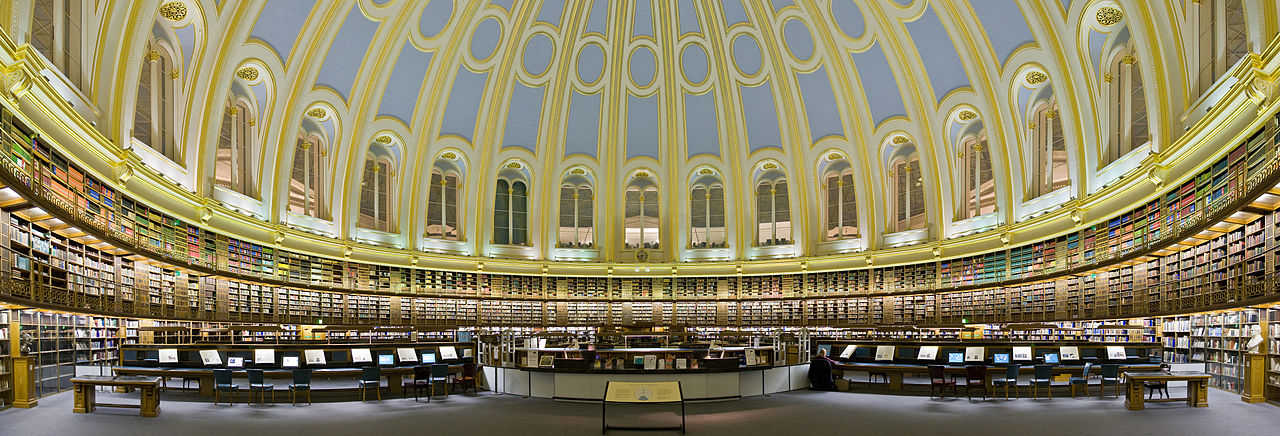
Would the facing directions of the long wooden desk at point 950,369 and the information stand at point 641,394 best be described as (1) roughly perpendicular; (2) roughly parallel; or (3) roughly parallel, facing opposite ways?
roughly parallel

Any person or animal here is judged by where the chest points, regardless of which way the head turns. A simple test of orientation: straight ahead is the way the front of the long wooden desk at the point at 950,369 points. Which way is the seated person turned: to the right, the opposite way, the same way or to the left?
the opposite way

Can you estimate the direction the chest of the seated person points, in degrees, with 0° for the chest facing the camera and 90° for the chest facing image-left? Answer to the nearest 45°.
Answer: approximately 180°

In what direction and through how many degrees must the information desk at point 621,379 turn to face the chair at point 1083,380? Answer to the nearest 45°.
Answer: approximately 90° to its left

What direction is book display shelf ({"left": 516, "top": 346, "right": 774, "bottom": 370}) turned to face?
toward the camera

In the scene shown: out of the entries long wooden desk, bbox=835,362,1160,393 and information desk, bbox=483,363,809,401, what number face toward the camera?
2

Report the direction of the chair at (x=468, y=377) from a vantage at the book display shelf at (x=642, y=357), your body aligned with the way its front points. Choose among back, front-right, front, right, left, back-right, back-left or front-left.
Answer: right

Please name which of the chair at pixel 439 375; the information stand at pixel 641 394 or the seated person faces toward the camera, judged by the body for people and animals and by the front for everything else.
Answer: the information stand

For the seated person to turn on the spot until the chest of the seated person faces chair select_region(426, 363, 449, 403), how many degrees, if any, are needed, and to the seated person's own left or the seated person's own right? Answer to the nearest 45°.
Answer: approximately 135° to the seated person's own left

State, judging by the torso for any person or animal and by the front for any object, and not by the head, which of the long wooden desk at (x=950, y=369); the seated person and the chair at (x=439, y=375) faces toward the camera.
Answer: the long wooden desk

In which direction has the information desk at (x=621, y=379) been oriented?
toward the camera

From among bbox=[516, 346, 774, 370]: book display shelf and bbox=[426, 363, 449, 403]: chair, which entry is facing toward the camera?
the book display shelf

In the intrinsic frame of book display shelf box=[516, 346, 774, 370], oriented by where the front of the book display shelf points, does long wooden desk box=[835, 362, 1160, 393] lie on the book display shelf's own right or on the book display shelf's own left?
on the book display shelf's own left
